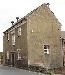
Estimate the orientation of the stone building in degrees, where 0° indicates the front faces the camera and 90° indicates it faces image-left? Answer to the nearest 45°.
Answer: approximately 45°
